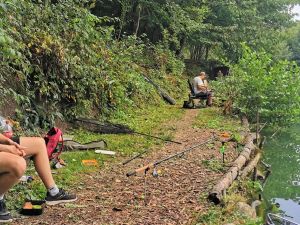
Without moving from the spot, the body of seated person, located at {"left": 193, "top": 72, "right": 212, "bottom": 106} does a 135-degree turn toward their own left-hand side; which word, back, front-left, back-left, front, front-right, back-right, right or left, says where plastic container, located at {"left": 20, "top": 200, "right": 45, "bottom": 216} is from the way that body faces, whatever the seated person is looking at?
back-left

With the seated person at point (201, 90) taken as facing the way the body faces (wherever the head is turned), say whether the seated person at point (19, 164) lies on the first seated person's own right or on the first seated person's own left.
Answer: on the first seated person's own right

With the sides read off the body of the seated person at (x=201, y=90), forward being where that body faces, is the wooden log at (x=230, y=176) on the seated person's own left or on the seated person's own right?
on the seated person's own right

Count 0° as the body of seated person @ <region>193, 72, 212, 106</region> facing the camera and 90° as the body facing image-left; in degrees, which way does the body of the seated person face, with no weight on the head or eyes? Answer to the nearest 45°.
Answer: approximately 270°

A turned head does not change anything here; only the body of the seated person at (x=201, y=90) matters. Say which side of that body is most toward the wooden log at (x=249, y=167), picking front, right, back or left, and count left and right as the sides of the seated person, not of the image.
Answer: right
